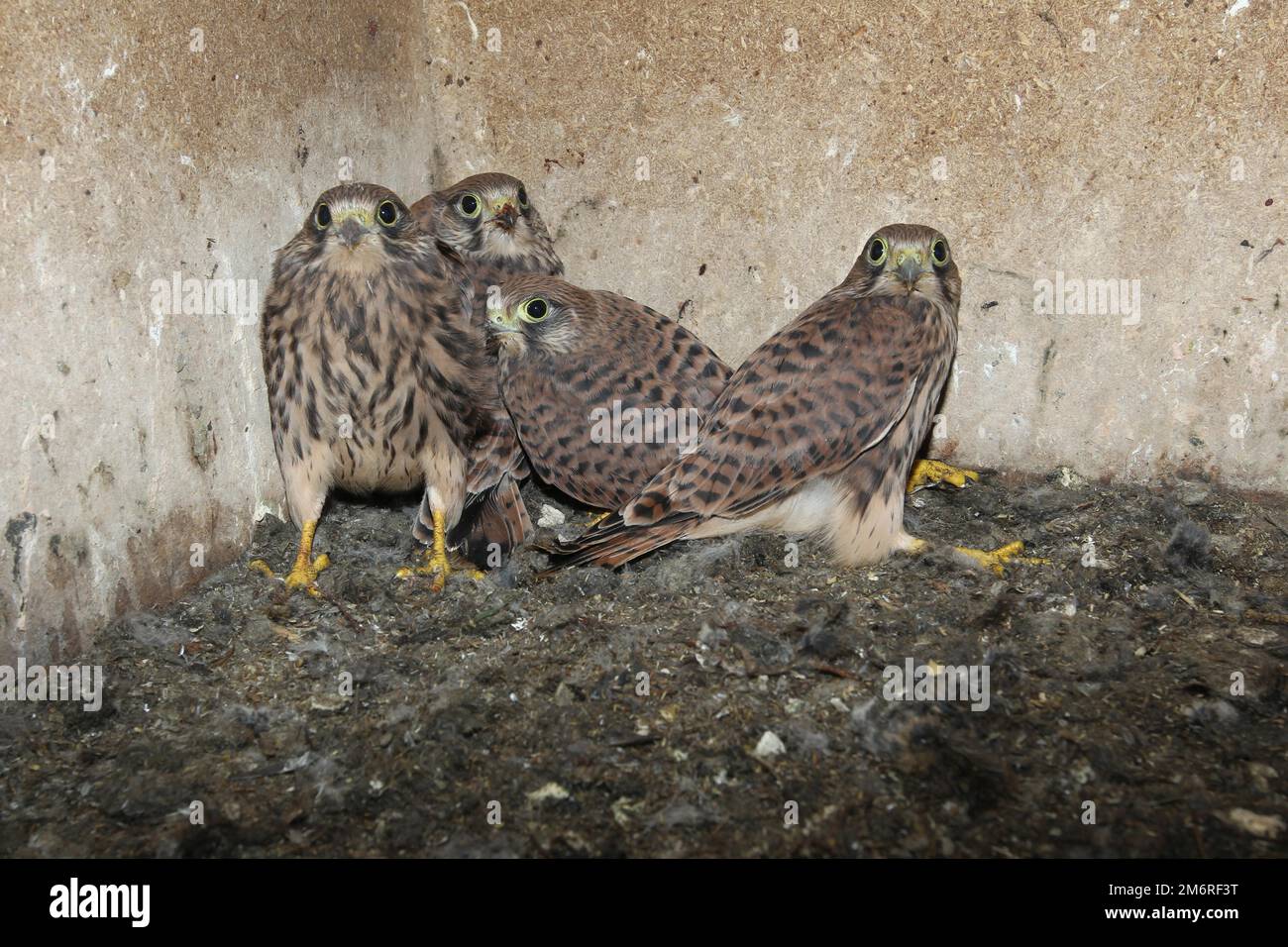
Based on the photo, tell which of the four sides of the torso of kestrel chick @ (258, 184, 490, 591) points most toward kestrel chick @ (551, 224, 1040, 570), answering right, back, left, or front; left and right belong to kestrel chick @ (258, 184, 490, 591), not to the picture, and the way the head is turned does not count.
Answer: left

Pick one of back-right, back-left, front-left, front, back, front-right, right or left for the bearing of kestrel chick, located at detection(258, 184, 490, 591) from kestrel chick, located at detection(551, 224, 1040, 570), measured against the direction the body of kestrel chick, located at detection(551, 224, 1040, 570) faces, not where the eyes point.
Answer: back

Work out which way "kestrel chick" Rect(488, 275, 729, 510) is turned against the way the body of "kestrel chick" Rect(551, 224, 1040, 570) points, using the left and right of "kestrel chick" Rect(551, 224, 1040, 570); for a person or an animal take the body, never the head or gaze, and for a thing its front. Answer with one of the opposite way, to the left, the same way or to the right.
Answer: the opposite way

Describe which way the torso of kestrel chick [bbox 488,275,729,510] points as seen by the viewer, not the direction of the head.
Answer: to the viewer's left

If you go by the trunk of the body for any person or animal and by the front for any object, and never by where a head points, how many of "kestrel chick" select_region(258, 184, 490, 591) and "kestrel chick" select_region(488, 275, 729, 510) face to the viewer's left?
1

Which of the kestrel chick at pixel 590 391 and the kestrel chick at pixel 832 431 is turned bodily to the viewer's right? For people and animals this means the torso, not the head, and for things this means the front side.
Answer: the kestrel chick at pixel 832 431

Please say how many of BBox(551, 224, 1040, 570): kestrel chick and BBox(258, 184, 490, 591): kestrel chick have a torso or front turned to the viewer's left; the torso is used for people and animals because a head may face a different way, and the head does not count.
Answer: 0

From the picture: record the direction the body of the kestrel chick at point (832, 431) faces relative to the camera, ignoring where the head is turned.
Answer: to the viewer's right

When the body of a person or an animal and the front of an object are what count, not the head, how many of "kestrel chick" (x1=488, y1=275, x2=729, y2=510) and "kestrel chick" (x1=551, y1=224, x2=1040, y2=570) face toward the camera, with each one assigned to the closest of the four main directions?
0

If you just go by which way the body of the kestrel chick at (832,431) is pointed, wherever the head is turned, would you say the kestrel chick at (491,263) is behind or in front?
behind

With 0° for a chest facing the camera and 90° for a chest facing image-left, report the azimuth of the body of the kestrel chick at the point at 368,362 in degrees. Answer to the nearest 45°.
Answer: approximately 0°
